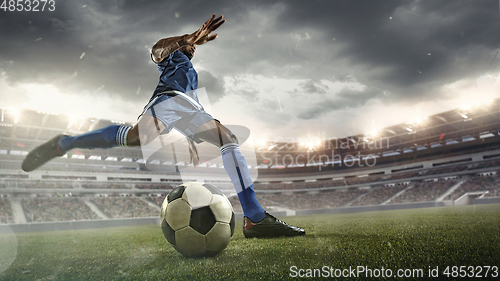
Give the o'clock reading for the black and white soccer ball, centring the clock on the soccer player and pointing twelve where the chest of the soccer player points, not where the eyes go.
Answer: The black and white soccer ball is roughly at 3 o'clock from the soccer player.

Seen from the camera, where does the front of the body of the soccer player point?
to the viewer's right
